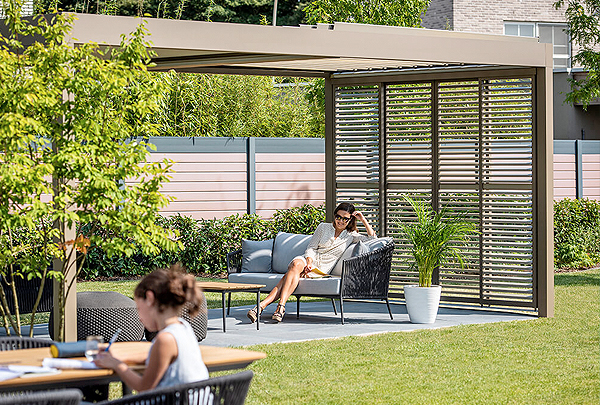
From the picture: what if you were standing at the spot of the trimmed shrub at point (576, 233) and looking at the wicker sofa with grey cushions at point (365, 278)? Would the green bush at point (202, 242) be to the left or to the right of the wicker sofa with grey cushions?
right

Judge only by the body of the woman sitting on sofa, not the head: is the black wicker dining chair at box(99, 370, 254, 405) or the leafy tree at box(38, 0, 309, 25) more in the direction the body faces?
the black wicker dining chair

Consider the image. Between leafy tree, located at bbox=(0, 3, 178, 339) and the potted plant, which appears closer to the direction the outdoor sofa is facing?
the leafy tree

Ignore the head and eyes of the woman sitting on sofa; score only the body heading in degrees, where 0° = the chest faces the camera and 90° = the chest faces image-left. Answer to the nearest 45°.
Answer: approximately 45°

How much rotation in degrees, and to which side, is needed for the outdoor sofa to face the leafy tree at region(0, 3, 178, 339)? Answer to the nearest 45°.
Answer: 0° — it already faces it

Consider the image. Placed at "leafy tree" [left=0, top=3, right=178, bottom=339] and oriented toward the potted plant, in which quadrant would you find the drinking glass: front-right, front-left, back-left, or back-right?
back-right

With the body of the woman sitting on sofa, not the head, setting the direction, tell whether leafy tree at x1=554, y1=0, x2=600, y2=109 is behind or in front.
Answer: behind
